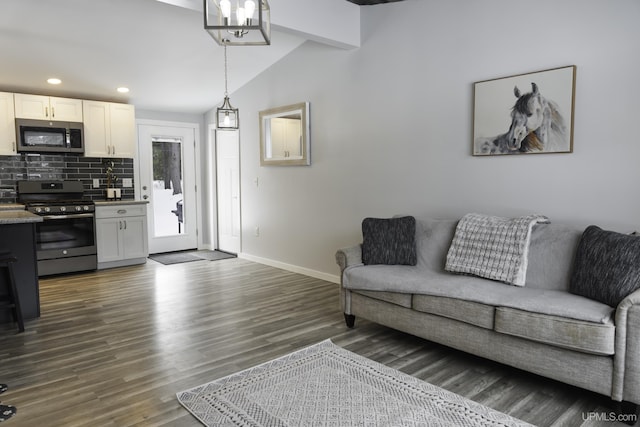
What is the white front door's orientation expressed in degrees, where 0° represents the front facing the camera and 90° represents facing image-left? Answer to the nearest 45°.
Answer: approximately 0°

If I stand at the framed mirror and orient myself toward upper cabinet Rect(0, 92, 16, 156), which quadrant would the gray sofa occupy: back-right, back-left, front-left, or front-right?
back-left

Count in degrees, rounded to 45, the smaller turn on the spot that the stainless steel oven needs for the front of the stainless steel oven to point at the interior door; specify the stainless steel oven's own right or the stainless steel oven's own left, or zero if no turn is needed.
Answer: approximately 90° to the stainless steel oven's own left

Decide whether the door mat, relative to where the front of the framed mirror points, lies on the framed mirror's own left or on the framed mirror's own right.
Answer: on the framed mirror's own right

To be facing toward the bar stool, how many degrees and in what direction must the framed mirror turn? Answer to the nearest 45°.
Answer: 0° — it already faces it

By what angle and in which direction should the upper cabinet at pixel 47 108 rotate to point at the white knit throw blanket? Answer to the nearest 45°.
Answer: approximately 45° to its left

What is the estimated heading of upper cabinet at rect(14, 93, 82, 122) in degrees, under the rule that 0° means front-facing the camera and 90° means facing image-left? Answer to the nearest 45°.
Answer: approximately 0°
